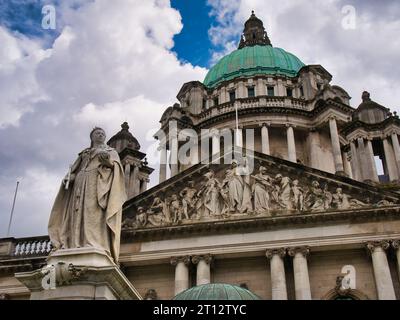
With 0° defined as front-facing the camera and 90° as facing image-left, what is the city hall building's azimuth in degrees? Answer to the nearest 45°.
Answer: approximately 0°

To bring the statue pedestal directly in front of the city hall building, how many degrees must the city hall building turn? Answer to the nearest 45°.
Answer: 0° — it already faces it

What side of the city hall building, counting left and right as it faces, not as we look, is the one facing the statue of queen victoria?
front
